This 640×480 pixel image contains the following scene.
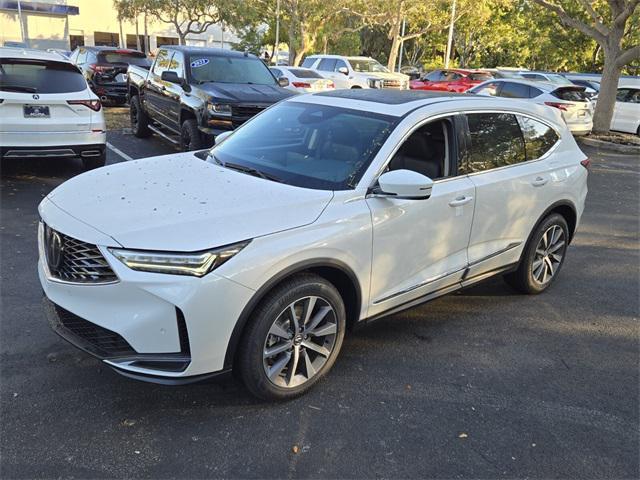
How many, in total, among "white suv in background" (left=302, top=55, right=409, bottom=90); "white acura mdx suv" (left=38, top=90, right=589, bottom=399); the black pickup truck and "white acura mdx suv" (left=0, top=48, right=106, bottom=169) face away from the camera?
1

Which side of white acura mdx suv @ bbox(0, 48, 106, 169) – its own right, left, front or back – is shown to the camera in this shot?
back

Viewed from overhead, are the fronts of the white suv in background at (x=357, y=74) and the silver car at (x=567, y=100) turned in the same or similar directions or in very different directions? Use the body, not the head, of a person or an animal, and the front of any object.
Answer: very different directions

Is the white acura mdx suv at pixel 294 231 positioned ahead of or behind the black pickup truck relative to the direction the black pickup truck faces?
ahead

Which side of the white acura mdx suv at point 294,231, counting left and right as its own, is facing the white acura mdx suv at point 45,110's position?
right

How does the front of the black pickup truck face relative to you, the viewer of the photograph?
facing the viewer and to the right of the viewer

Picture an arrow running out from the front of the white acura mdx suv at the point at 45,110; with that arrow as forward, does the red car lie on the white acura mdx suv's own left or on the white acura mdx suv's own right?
on the white acura mdx suv's own right

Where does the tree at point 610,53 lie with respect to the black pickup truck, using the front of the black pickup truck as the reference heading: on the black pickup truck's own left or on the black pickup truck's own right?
on the black pickup truck's own left

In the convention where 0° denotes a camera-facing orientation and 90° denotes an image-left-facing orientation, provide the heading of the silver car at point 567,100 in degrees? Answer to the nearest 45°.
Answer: approximately 135°

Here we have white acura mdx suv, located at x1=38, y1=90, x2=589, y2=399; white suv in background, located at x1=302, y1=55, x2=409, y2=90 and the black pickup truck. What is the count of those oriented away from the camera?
0

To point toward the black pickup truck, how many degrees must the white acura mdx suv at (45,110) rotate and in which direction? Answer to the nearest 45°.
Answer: approximately 45° to its right

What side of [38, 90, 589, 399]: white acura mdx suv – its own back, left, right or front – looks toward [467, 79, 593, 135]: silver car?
back

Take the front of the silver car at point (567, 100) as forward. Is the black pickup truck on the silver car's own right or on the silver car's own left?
on the silver car's own left

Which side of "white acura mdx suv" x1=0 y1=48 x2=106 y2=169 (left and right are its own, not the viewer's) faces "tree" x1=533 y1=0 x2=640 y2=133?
right

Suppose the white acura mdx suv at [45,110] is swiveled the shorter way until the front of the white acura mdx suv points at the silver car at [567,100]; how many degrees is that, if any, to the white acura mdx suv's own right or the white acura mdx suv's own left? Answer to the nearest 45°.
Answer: approximately 90° to the white acura mdx suv's own right
